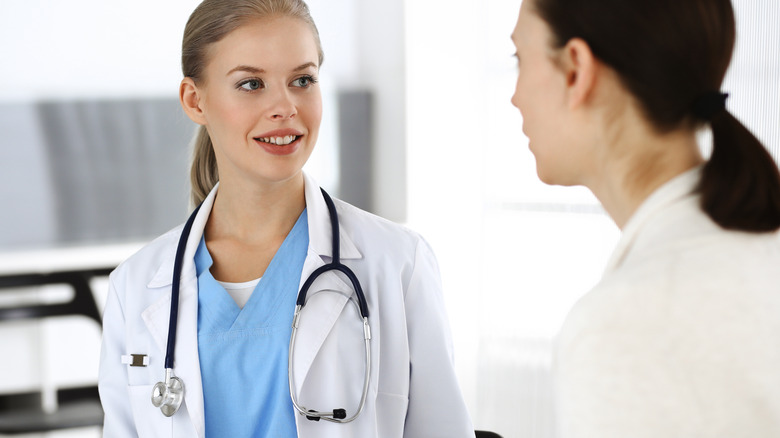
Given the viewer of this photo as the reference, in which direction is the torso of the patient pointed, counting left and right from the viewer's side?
facing away from the viewer and to the left of the viewer

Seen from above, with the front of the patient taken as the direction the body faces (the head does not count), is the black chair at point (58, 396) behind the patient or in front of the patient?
in front

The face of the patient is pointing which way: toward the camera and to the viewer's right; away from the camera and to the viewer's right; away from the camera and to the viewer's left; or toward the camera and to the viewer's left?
away from the camera and to the viewer's left

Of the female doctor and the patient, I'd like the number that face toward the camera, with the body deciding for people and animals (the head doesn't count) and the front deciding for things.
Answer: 1

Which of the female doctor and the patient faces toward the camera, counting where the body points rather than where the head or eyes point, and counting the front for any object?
the female doctor

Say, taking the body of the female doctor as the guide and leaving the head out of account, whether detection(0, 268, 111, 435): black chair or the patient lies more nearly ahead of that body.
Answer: the patient

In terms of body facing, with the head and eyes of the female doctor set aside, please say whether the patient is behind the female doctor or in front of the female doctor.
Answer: in front

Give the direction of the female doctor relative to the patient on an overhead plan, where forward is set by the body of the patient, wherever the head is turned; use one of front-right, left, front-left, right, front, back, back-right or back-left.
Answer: front

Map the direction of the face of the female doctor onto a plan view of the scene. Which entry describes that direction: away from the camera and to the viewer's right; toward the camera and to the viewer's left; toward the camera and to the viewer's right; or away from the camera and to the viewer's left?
toward the camera and to the viewer's right

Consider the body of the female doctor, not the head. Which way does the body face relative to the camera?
toward the camera

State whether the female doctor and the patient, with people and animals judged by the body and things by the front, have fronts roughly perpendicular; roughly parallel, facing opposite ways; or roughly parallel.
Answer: roughly parallel, facing opposite ways
